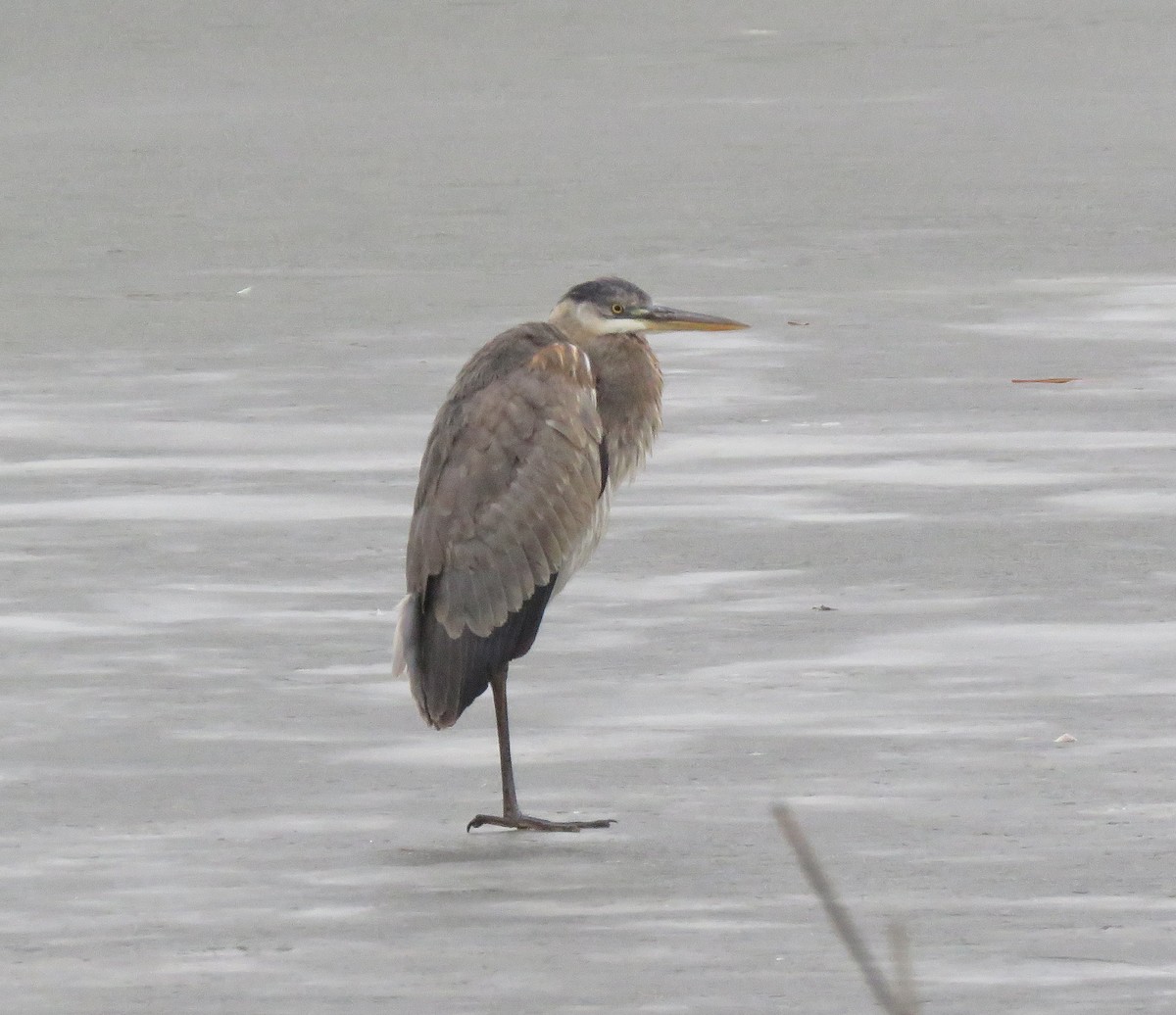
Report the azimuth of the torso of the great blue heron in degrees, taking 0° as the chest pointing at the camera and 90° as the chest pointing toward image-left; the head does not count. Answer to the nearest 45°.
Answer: approximately 270°
